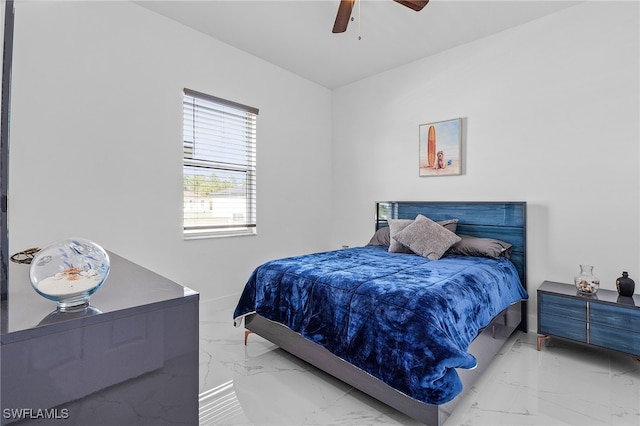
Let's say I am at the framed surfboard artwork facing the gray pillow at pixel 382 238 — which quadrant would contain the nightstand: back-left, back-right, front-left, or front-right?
back-left

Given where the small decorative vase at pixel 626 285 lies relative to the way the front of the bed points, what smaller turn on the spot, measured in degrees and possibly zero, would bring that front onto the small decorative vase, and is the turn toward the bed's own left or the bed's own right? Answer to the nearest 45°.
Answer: approximately 135° to the bed's own left

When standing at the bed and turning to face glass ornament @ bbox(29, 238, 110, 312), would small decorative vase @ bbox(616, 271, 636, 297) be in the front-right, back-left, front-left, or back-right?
back-left

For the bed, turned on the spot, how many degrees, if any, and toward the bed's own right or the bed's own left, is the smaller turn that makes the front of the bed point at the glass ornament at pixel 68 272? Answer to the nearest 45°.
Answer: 0° — it already faces it

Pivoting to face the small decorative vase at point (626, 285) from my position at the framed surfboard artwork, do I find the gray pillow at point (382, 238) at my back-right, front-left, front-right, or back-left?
back-right

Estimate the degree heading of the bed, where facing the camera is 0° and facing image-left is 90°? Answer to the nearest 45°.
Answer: approximately 45°

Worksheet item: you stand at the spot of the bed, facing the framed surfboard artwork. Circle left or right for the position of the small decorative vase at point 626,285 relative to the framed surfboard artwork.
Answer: right

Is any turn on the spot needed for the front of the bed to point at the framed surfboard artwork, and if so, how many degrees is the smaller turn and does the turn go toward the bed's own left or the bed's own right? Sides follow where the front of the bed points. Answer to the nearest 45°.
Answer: approximately 135° to the bed's own right

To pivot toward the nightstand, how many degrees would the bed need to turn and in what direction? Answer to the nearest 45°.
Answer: approximately 135° to its left
